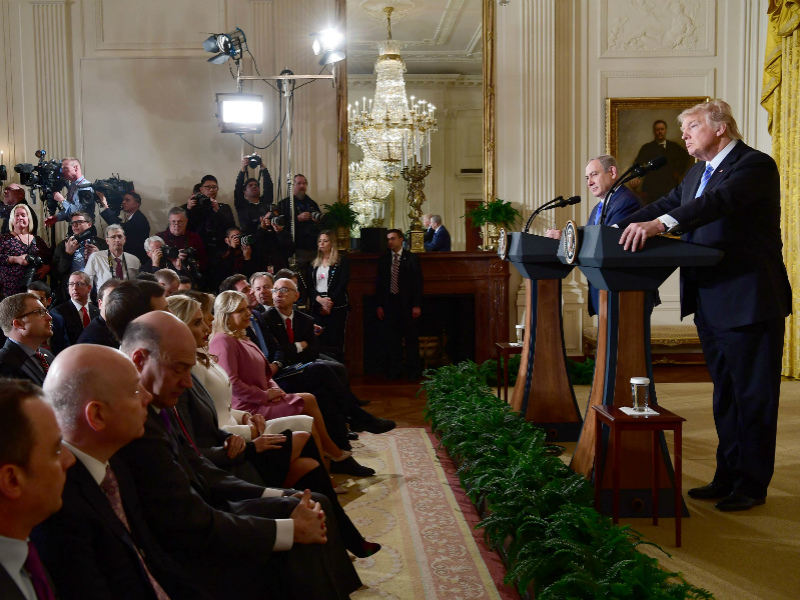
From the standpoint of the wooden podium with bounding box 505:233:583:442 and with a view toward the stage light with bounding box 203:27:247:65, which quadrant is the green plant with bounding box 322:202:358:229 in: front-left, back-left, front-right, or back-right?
front-right

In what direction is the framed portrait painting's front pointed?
toward the camera

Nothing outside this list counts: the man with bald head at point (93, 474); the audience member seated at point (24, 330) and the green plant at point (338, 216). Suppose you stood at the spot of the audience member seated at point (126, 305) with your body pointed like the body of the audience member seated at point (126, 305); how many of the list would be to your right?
1

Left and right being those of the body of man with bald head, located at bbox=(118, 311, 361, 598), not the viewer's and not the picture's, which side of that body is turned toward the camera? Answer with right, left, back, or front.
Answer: right

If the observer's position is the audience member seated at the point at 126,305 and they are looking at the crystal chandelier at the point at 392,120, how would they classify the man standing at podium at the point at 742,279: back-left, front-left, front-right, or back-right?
front-right

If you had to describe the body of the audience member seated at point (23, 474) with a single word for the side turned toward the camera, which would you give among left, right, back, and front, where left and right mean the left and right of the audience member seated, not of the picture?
right

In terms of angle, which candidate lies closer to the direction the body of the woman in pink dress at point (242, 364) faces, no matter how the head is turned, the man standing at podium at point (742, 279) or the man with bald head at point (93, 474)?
the man standing at podium

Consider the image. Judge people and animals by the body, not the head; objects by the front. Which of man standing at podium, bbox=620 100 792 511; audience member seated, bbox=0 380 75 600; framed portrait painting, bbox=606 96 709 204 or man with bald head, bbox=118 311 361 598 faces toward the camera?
the framed portrait painting

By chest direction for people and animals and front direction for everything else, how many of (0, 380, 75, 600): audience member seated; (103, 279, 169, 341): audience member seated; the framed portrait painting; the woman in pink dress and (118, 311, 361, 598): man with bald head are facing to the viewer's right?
4

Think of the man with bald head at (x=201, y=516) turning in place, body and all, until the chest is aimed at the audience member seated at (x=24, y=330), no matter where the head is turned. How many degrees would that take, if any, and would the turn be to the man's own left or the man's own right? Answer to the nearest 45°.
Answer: approximately 135° to the man's own left

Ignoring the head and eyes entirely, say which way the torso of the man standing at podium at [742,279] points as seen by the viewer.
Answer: to the viewer's left

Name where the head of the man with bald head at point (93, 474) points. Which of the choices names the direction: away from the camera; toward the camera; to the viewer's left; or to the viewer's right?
to the viewer's right

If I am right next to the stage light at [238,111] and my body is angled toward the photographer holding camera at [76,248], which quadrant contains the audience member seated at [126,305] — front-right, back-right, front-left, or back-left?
front-left

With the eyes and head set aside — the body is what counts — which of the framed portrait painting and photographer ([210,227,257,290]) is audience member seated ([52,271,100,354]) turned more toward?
the framed portrait painting

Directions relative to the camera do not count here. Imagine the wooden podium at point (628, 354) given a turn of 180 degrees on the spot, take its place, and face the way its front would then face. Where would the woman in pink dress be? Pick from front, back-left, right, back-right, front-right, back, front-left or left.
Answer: back

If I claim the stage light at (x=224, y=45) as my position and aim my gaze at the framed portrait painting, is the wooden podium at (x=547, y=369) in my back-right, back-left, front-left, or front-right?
front-right

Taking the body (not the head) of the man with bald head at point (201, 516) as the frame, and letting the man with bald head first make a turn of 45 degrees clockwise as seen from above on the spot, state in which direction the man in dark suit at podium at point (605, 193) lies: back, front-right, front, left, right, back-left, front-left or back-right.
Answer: left

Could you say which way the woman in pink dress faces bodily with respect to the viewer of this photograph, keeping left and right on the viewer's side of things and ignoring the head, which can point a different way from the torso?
facing to the right of the viewer
